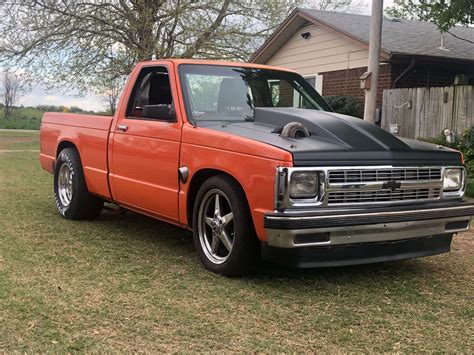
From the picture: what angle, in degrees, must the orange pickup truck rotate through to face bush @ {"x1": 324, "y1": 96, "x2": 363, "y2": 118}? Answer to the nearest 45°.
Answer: approximately 135° to its left

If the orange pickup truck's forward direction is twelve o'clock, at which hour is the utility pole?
The utility pole is roughly at 8 o'clock from the orange pickup truck.

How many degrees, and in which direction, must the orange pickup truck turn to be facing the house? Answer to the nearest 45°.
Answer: approximately 135° to its left

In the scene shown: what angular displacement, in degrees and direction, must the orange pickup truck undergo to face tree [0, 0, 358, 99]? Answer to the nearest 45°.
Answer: approximately 135° to its left

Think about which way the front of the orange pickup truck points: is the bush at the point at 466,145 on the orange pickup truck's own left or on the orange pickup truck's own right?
on the orange pickup truck's own left

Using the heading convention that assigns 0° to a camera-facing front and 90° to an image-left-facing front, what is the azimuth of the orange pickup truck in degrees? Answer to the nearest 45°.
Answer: approximately 315°
